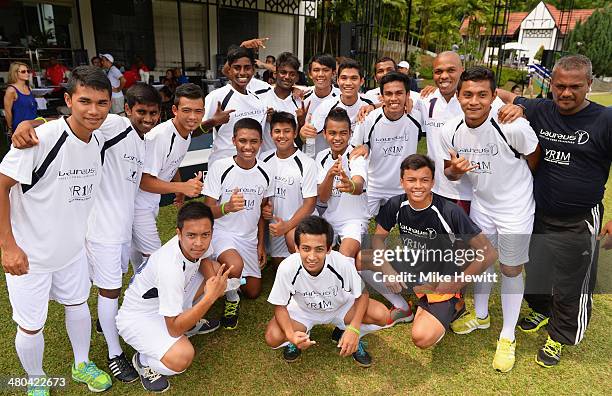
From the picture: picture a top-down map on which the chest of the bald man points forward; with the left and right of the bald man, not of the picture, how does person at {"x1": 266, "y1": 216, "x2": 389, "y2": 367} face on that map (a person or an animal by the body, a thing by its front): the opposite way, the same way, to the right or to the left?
the same way

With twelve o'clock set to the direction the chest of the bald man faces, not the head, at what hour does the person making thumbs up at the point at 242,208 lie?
The person making thumbs up is roughly at 2 o'clock from the bald man.

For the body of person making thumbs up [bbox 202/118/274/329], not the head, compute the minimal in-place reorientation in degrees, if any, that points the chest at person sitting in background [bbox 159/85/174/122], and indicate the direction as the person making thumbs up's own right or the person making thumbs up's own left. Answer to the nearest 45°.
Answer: approximately 180°

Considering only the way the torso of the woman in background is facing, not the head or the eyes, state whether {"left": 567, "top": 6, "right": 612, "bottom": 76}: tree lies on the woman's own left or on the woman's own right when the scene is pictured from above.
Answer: on the woman's own left

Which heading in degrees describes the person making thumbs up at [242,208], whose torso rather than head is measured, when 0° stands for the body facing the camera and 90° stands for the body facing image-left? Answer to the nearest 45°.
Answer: approximately 0°

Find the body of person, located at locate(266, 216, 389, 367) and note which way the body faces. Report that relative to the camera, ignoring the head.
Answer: toward the camera

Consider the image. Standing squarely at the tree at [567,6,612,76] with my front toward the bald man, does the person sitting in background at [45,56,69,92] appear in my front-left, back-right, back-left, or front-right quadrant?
front-right

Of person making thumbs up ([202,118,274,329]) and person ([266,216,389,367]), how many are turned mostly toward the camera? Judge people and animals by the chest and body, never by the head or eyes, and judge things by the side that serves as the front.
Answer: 2

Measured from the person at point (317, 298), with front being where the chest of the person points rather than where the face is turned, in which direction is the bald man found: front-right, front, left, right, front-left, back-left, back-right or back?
back-left

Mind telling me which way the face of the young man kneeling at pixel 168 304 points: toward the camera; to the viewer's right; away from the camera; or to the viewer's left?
toward the camera

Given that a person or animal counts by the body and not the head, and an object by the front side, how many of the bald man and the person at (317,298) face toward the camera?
2

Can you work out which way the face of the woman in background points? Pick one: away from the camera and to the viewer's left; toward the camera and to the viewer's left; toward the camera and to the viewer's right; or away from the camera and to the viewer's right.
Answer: toward the camera and to the viewer's right

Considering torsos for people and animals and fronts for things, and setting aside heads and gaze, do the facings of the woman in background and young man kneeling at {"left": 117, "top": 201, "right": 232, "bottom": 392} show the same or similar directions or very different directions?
same or similar directions

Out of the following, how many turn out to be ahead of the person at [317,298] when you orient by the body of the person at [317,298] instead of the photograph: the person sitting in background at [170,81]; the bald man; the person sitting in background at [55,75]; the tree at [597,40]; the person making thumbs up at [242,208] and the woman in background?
0

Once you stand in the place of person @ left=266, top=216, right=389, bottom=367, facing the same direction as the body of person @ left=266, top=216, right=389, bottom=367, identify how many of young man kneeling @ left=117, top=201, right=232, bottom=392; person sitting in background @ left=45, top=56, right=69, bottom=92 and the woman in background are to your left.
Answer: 0

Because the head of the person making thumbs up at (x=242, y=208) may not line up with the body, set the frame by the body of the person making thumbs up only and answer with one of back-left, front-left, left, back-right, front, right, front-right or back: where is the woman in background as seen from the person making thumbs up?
back-right

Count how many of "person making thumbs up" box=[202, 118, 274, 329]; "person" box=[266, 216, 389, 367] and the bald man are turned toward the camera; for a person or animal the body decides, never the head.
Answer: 3

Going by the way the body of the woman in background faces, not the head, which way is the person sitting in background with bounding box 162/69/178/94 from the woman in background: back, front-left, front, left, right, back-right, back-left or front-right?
left

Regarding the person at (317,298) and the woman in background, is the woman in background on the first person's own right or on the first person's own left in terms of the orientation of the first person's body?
on the first person's own right

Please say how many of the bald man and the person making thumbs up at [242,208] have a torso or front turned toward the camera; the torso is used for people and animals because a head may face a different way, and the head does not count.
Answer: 2
